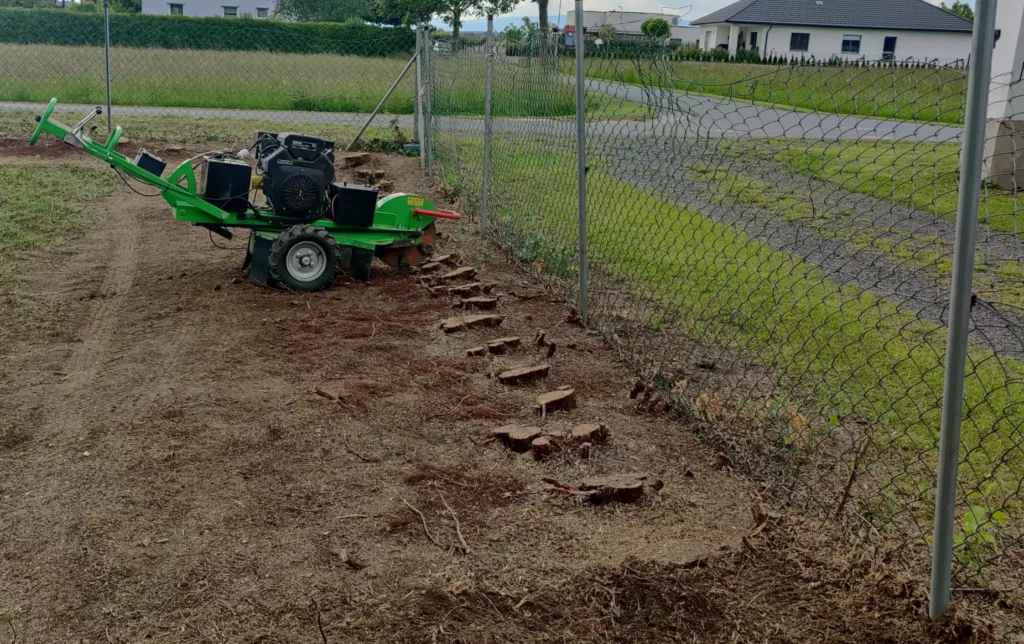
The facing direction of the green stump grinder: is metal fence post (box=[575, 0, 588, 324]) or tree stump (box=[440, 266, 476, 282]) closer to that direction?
the tree stump

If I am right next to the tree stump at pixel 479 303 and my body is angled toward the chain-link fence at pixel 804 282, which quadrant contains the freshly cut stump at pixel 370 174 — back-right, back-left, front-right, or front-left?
back-left

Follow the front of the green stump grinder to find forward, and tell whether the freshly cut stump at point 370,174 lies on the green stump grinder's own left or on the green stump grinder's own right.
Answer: on the green stump grinder's own left

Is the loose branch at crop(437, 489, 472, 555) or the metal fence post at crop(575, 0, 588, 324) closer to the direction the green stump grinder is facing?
the metal fence post

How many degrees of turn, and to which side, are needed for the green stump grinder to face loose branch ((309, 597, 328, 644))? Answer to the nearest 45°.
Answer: approximately 90° to its right

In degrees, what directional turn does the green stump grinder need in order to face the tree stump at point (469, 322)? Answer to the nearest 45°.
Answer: approximately 45° to its right

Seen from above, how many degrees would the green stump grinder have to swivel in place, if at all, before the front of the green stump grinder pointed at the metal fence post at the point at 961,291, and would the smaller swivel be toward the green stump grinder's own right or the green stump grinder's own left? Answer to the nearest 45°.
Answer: approximately 90° to the green stump grinder's own right

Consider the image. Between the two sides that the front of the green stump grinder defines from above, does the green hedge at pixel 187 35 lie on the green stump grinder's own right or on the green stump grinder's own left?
on the green stump grinder's own left

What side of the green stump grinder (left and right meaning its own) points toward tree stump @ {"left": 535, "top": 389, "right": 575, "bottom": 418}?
right

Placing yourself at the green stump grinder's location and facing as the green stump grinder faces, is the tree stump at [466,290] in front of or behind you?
in front

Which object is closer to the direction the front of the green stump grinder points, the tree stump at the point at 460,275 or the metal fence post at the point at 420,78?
the tree stump

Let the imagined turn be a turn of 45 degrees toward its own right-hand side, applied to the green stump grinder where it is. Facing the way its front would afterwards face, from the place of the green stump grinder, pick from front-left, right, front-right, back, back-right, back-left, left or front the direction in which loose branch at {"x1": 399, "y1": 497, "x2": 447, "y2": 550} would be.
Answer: front-right

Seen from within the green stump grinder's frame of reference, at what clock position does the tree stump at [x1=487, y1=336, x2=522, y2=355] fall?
The tree stump is roughly at 2 o'clock from the green stump grinder.

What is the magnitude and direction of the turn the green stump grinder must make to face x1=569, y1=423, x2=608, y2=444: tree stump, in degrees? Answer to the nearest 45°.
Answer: approximately 90° to its right

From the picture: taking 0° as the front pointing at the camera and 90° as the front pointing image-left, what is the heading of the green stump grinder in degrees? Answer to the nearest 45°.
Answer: approximately 270°

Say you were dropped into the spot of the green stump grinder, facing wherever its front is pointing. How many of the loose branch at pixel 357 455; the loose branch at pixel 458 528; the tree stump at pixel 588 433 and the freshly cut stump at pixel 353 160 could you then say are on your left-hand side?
1
